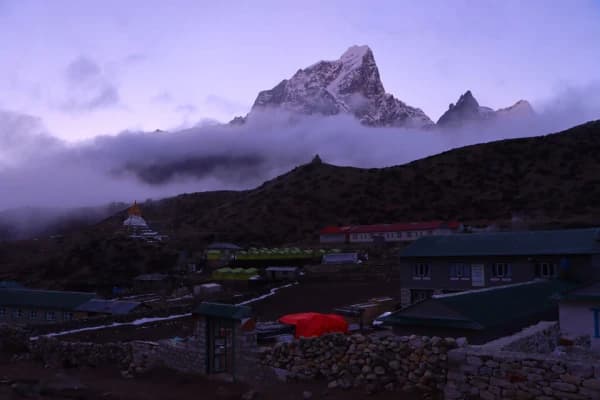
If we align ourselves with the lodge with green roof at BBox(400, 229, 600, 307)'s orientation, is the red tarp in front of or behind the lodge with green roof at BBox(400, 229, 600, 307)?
in front

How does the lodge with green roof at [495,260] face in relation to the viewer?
toward the camera

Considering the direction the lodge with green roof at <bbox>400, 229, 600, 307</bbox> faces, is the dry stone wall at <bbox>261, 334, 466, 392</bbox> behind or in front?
in front

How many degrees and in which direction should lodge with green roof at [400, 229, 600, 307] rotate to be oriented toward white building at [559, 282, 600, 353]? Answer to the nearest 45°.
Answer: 0° — it already faces it

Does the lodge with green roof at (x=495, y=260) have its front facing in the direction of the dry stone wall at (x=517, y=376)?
yes

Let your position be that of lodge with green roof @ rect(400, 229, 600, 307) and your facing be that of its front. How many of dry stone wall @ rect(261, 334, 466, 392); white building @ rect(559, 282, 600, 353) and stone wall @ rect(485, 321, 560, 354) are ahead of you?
3

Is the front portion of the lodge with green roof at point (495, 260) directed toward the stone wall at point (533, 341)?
yes

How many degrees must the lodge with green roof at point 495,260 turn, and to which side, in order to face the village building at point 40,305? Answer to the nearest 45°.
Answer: approximately 90° to its right

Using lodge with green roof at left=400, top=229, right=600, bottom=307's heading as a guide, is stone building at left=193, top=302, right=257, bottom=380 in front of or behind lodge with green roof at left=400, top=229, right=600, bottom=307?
in front

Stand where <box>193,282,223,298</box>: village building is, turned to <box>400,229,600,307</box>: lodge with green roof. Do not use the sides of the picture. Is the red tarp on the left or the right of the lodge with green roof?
right
